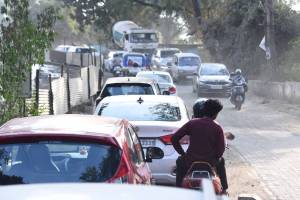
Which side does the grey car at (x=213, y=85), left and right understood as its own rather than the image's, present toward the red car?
front

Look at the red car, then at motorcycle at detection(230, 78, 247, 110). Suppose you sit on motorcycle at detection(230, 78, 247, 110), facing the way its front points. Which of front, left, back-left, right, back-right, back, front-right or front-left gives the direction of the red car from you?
front

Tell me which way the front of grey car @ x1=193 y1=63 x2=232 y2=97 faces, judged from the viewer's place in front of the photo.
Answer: facing the viewer

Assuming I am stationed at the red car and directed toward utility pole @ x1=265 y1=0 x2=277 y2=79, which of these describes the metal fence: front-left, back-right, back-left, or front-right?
front-left

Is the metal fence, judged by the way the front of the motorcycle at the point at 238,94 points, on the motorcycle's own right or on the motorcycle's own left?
on the motorcycle's own right

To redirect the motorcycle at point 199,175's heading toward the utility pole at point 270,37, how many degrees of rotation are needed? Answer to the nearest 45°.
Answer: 0° — it already faces it

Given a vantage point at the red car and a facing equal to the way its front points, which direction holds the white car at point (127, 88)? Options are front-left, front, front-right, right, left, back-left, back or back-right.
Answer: front

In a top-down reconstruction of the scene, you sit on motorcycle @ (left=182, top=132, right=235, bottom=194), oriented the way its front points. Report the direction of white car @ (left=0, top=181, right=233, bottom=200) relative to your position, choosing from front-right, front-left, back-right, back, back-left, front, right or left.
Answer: back

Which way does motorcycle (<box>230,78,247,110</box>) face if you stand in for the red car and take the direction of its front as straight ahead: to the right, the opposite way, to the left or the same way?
the opposite way

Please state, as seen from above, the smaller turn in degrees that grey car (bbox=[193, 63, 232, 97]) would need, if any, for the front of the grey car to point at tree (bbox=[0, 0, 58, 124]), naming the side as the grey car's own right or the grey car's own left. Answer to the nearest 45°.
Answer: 0° — it already faces it

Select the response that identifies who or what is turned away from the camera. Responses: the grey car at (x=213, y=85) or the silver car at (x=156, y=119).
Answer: the silver car

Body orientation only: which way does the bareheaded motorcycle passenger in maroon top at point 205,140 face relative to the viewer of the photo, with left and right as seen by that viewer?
facing away from the viewer

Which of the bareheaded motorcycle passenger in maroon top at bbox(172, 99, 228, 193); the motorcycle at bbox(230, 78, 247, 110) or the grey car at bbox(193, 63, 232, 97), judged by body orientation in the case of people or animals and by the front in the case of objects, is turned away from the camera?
the bareheaded motorcycle passenger in maroon top

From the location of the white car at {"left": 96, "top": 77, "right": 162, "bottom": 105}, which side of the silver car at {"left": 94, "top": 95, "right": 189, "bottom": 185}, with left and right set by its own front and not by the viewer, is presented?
front

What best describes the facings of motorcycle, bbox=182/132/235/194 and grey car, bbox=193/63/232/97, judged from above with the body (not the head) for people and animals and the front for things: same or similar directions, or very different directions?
very different directions

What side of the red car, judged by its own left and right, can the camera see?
back

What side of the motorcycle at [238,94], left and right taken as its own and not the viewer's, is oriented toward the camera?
front

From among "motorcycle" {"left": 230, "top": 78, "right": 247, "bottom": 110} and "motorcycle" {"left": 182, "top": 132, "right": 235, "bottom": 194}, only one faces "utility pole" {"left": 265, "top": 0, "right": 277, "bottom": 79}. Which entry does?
"motorcycle" {"left": 182, "top": 132, "right": 235, "bottom": 194}

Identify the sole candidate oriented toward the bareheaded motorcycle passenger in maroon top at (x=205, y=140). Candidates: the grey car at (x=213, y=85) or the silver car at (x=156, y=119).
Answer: the grey car

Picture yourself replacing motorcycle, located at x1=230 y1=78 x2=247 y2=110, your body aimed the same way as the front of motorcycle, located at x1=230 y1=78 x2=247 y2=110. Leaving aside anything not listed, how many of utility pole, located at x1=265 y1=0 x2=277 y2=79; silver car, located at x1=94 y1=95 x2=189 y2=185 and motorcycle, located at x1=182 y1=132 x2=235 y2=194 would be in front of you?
2

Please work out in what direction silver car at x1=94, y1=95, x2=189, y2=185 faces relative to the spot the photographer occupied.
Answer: facing away from the viewer

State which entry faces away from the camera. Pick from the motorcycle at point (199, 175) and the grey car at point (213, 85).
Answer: the motorcycle
